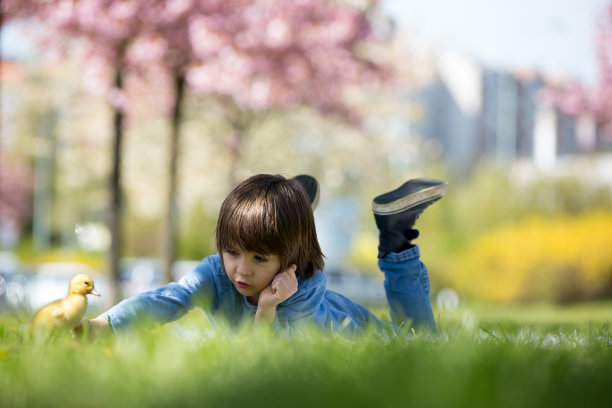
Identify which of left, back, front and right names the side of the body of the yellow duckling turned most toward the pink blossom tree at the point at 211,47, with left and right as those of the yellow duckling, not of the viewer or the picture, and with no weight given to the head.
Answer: left

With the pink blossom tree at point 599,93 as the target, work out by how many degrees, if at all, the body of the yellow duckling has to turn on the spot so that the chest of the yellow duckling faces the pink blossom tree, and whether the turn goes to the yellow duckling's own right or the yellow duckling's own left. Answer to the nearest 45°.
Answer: approximately 45° to the yellow duckling's own left

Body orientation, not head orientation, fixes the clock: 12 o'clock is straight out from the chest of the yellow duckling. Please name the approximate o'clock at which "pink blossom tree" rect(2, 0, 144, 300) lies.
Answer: The pink blossom tree is roughly at 9 o'clock from the yellow duckling.

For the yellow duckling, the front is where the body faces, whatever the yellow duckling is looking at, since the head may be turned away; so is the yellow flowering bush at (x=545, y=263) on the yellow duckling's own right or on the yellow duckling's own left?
on the yellow duckling's own left

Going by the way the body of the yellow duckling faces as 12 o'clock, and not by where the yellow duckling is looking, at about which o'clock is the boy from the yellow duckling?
The boy is roughly at 11 o'clock from the yellow duckling.

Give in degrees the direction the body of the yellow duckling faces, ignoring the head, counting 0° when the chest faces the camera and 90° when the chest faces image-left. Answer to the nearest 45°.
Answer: approximately 270°
